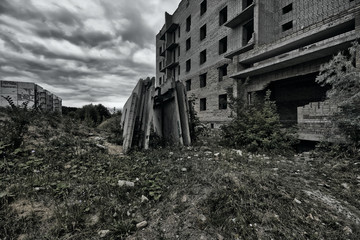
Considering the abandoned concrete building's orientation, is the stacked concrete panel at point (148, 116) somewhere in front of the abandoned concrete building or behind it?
in front

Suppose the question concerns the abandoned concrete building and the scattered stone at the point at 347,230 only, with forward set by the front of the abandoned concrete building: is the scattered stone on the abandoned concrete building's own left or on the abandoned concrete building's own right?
on the abandoned concrete building's own left

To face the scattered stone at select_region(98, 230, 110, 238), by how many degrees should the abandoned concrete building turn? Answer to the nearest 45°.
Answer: approximately 45° to its left

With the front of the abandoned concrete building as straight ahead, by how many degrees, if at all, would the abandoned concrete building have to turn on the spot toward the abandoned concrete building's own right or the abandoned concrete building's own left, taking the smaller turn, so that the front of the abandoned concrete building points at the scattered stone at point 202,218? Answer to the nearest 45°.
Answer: approximately 45° to the abandoned concrete building's own left

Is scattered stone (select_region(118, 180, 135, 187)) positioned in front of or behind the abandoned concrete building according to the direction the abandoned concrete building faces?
in front

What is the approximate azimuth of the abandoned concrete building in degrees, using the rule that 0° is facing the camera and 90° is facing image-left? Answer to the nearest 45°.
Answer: approximately 45°

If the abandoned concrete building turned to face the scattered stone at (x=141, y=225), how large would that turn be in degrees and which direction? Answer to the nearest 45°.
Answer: approximately 45° to its left
